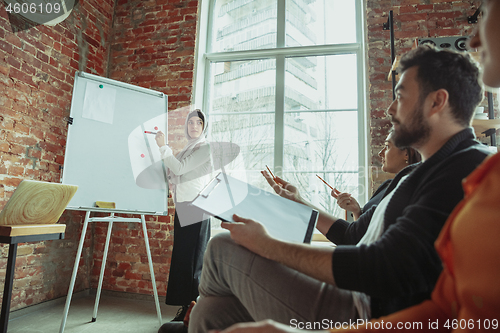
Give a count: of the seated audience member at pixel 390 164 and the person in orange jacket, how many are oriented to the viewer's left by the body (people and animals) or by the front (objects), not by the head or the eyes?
2

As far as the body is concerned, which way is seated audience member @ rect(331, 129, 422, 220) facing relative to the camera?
to the viewer's left

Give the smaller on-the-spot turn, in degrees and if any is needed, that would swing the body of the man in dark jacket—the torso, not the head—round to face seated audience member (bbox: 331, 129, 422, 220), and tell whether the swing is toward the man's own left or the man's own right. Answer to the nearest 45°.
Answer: approximately 90° to the man's own right

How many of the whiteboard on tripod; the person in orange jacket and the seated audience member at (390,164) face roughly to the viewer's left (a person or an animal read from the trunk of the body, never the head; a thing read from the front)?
2

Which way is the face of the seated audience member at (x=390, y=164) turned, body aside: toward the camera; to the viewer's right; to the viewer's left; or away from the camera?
to the viewer's left

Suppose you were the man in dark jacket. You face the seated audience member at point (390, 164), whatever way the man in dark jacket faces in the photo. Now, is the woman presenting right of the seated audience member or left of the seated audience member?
left

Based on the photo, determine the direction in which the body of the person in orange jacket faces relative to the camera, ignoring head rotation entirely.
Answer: to the viewer's left

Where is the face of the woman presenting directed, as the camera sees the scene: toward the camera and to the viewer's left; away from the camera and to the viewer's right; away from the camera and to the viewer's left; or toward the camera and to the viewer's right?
toward the camera and to the viewer's right

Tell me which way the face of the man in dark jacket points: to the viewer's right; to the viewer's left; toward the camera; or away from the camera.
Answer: to the viewer's left

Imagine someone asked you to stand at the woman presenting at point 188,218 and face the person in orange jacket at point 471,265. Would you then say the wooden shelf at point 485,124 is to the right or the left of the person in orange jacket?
left
